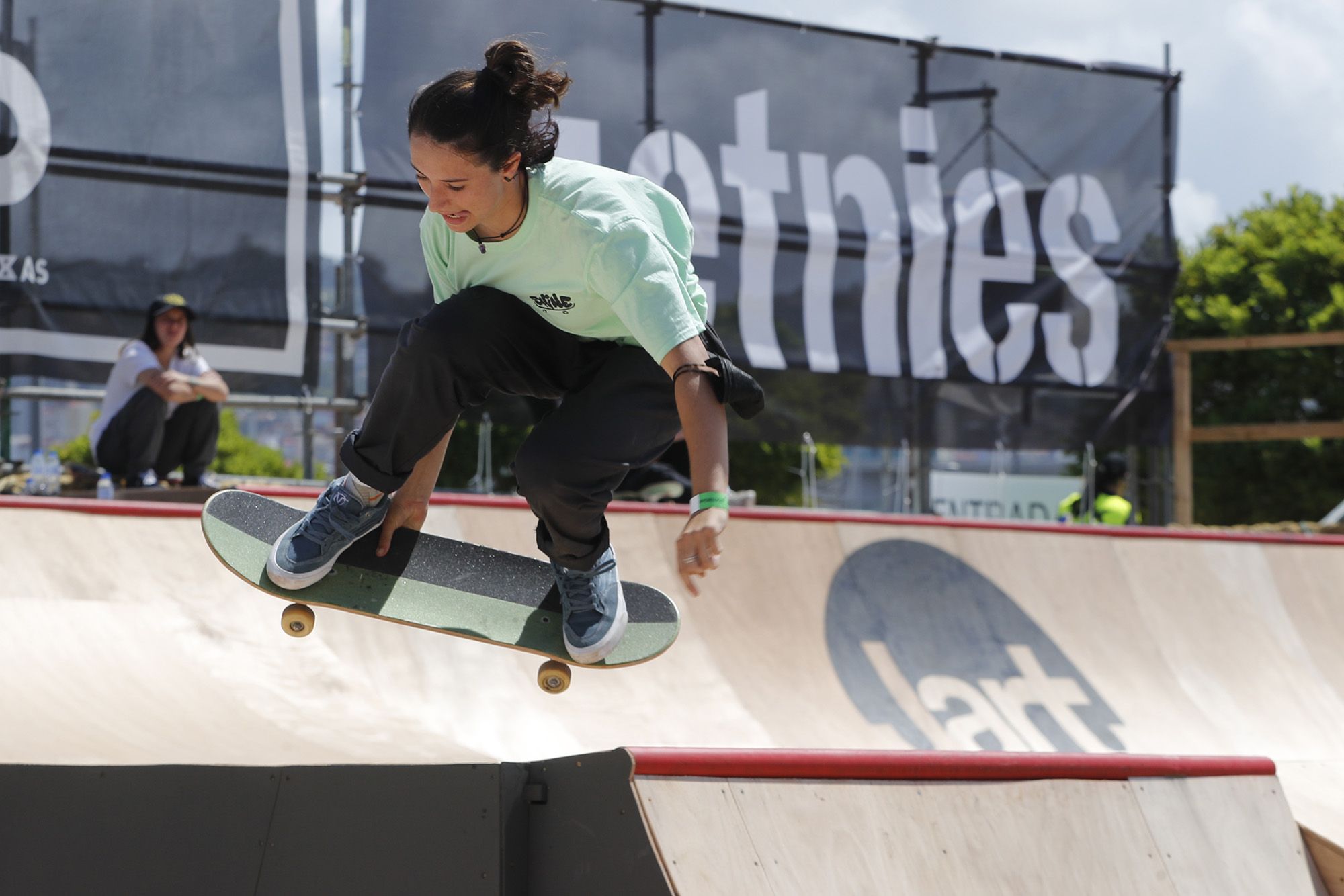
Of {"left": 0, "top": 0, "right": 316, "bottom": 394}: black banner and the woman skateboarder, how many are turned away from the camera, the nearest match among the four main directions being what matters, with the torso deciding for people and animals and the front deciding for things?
0

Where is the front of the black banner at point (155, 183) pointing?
toward the camera

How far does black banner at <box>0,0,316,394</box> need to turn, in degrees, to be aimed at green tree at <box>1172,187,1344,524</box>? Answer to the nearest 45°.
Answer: approximately 135° to its left

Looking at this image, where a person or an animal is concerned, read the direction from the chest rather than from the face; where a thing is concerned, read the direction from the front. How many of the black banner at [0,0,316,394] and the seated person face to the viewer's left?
0

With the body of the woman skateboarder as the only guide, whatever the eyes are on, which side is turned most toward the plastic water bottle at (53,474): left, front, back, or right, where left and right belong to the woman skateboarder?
right

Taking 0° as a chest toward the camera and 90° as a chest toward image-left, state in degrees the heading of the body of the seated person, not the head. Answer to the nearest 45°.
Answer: approximately 315°

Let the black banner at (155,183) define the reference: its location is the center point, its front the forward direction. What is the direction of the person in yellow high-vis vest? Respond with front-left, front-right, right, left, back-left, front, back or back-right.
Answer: left
